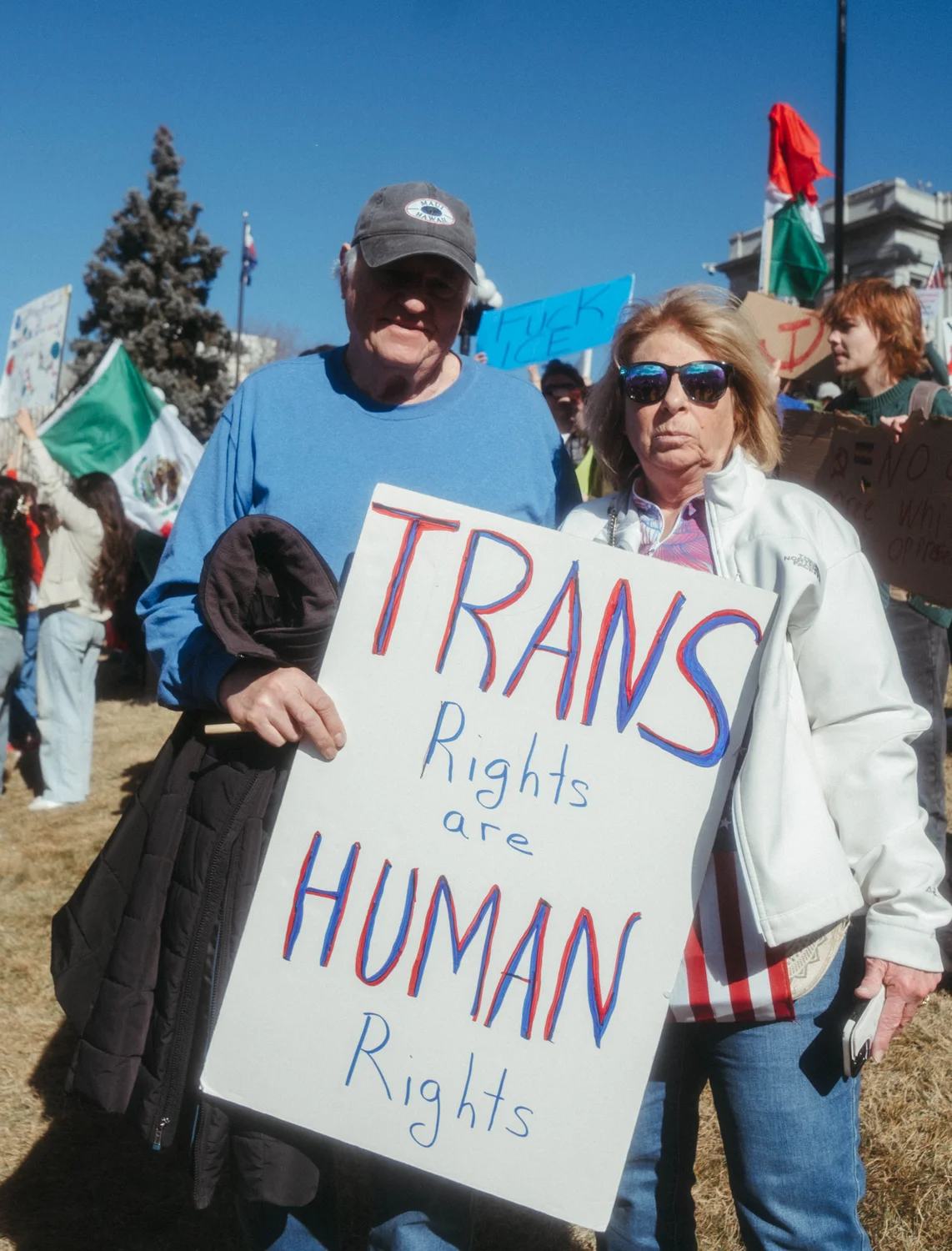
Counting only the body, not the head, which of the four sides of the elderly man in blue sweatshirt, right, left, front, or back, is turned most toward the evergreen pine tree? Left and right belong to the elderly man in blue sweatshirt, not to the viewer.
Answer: back

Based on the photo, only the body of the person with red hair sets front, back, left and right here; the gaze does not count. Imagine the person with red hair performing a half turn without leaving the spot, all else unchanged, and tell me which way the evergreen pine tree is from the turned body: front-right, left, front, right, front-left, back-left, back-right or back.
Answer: left

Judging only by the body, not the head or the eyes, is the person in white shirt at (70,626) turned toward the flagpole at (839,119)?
no

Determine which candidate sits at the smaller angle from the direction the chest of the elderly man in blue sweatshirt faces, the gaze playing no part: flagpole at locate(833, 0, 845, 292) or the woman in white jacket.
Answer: the woman in white jacket

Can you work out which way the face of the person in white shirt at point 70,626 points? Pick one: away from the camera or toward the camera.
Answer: away from the camera

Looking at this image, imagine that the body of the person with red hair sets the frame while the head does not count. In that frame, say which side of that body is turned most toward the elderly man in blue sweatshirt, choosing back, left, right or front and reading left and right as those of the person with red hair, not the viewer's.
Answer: front

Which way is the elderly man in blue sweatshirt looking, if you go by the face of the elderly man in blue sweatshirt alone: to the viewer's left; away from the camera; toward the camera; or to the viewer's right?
toward the camera

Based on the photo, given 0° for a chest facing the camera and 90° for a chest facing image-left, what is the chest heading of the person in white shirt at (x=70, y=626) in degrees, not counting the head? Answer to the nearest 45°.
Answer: approximately 135°

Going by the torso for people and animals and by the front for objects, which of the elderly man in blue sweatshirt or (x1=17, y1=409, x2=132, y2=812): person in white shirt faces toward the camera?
the elderly man in blue sweatshirt

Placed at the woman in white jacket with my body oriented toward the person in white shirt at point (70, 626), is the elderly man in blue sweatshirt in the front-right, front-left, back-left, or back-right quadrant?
front-left

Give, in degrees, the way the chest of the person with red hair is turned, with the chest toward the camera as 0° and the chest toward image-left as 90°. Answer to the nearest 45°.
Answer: approximately 45°

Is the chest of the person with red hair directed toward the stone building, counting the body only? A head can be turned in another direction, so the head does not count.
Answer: no

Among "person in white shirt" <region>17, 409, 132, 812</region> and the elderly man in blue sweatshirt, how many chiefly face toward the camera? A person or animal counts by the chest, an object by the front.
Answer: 1

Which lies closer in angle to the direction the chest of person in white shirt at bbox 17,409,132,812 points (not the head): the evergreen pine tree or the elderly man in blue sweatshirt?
the evergreen pine tree

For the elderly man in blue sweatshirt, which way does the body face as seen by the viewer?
toward the camera
